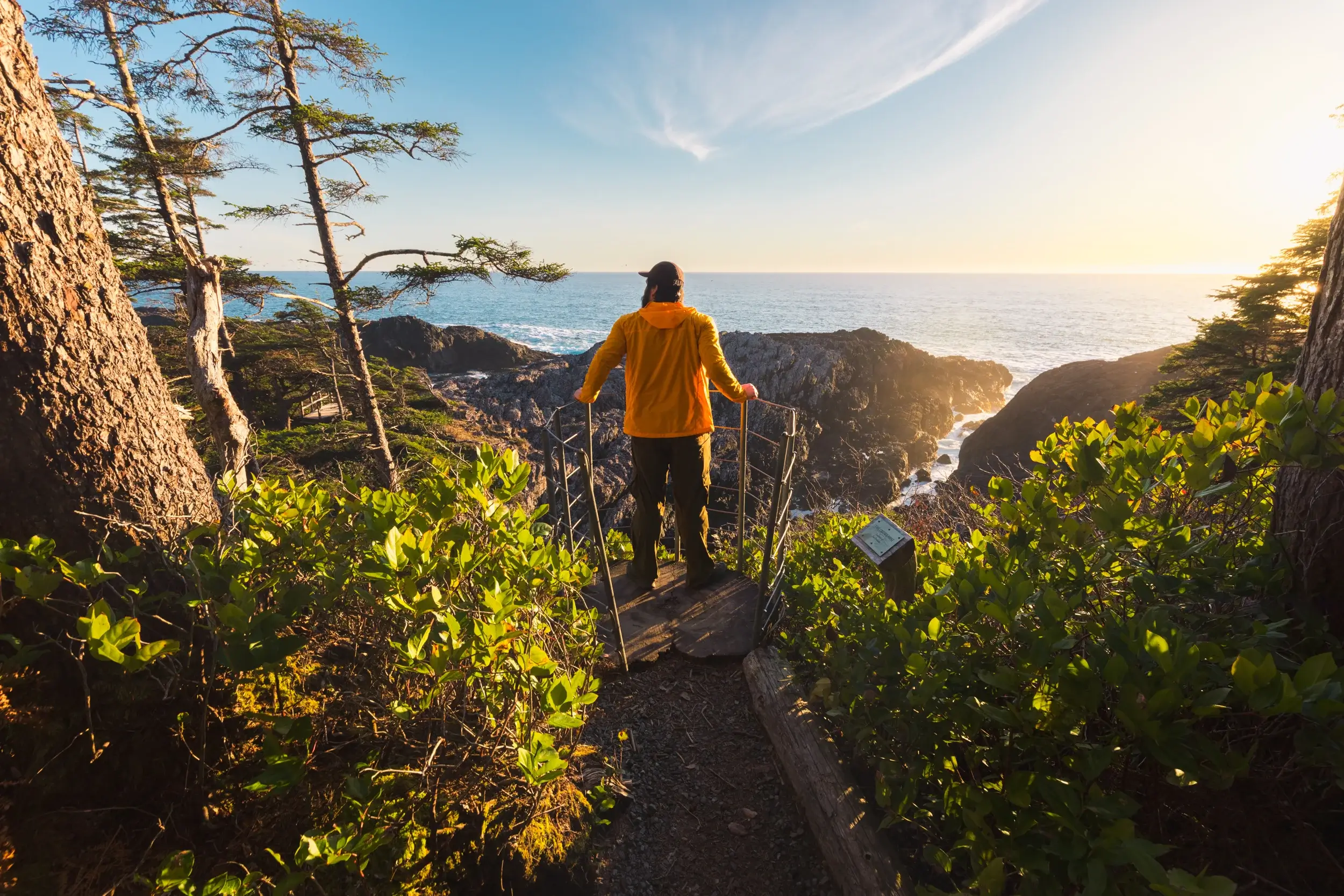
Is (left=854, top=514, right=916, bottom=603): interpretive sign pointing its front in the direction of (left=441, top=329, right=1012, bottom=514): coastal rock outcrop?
no

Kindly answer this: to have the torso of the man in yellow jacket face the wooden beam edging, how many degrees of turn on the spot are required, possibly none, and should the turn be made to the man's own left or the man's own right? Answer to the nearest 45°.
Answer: approximately 180°

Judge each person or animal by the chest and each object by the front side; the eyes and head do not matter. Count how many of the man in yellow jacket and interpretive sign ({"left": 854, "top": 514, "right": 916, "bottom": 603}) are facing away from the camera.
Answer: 1

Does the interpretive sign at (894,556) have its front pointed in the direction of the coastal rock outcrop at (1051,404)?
no

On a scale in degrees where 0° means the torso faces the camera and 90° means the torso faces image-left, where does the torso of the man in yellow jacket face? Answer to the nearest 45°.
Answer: approximately 180°

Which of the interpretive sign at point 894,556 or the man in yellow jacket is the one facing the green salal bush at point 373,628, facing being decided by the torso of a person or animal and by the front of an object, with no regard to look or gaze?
the interpretive sign

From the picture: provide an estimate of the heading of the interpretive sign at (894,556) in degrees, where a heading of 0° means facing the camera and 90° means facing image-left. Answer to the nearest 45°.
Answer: approximately 45°

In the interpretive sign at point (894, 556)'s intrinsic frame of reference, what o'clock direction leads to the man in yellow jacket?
The man in yellow jacket is roughly at 2 o'clock from the interpretive sign.

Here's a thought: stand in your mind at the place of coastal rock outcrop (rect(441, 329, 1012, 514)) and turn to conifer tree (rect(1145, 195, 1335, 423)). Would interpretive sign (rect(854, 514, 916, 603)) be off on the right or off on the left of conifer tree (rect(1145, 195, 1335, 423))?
right

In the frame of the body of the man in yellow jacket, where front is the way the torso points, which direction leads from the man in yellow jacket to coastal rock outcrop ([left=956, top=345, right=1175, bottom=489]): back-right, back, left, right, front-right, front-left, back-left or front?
front-right

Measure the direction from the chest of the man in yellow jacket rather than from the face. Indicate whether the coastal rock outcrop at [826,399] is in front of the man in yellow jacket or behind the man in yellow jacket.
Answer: in front

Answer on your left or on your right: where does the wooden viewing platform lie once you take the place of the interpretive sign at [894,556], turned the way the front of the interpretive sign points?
on your right

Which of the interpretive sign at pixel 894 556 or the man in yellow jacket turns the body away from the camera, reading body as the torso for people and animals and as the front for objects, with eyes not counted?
the man in yellow jacket

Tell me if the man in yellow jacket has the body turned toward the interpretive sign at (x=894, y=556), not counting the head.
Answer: no

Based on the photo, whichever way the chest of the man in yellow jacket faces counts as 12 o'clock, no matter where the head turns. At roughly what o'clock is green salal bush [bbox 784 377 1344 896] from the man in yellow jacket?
The green salal bush is roughly at 5 o'clock from the man in yellow jacket.

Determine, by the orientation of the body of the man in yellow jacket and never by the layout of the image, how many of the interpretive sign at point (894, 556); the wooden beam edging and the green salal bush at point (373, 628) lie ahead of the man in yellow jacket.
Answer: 0

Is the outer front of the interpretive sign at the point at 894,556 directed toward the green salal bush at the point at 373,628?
yes

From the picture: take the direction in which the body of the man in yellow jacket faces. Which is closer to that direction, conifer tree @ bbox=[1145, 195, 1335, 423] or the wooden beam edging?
the conifer tree
